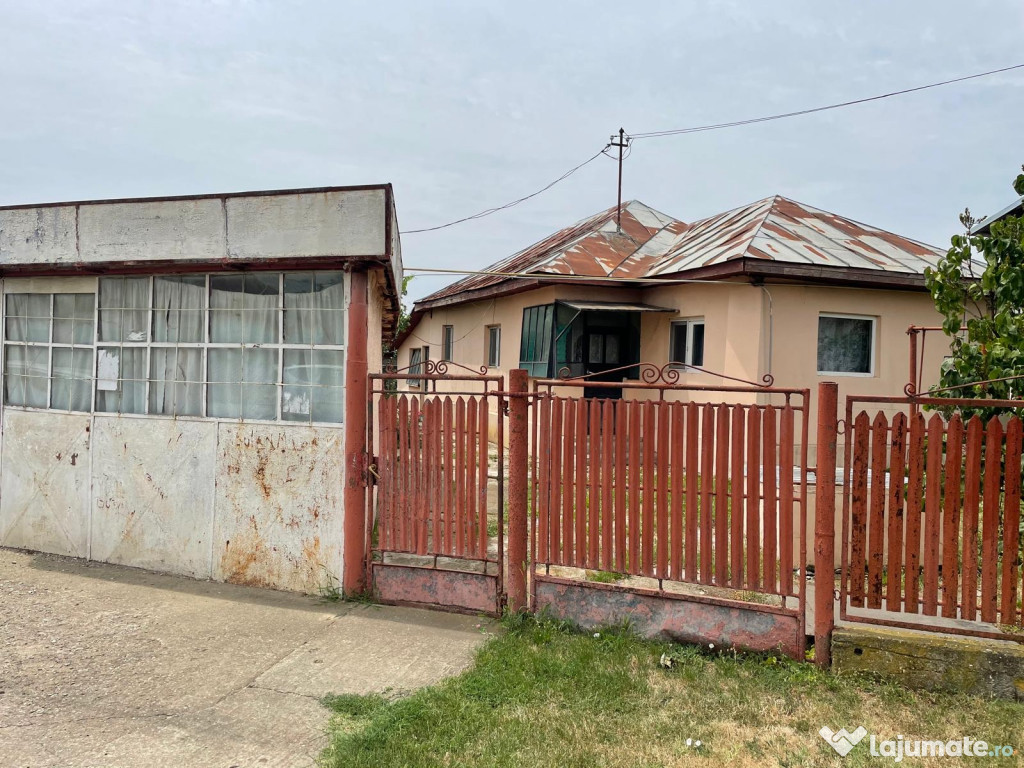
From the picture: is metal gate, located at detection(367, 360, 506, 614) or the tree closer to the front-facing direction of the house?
the metal gate

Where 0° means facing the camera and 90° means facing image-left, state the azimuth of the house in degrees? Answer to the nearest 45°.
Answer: approximately 45°

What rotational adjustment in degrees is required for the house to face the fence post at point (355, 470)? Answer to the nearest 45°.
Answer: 0° — it already faces it

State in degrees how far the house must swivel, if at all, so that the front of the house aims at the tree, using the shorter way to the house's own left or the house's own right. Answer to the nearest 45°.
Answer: approximately 45° to the house's own left

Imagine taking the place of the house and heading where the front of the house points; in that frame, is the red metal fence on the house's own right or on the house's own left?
on the house's own left
